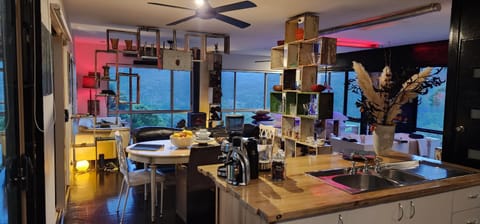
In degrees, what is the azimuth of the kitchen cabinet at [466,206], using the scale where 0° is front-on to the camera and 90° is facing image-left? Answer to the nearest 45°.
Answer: approximately 315°

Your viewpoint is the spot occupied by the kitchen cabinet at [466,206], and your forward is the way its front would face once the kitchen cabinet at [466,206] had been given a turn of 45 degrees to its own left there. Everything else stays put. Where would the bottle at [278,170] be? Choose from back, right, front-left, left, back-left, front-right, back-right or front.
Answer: back-right

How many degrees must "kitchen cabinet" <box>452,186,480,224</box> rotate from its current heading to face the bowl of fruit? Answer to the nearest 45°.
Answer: approximately 135° to its right

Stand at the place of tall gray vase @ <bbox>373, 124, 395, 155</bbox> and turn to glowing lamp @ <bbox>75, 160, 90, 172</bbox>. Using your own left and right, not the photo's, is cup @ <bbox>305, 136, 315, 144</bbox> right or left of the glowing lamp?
right

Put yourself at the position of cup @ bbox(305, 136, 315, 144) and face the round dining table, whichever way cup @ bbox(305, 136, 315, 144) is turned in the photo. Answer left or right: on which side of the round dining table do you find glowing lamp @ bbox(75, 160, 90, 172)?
right

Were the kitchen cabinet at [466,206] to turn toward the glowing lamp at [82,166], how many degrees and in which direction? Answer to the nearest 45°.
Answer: approximately 135° to its right

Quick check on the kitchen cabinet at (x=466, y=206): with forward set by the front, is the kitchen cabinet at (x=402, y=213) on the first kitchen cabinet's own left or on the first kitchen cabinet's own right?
on the first kitchen cabinet's own right

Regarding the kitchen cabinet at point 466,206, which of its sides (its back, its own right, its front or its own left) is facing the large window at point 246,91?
back

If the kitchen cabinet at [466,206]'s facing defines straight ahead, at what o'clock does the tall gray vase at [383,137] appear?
The tall gray vase is roughly at 5 o'clock from the kitchen cabinet.
